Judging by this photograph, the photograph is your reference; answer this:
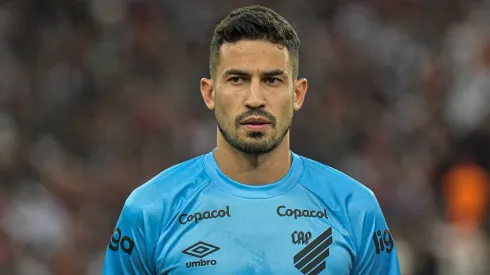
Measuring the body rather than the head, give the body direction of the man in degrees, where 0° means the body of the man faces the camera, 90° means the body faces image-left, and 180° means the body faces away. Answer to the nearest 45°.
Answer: approximately 0°
